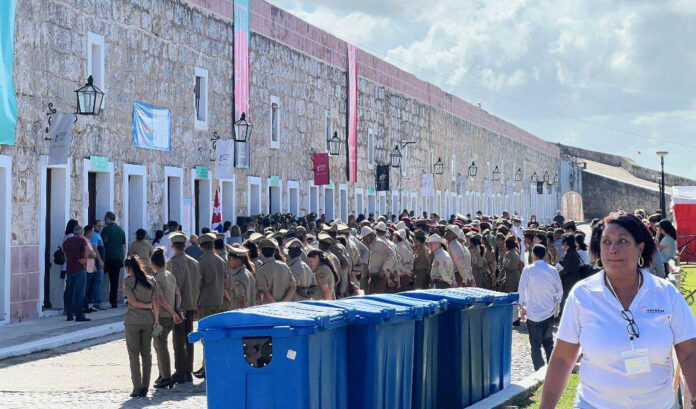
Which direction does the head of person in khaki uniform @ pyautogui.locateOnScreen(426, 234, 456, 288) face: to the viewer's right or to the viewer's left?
to the viewer's left

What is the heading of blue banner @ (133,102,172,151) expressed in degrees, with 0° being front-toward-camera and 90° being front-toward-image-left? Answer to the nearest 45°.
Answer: approximately 315°

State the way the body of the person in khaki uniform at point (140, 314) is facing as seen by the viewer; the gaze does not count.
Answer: away from the camera

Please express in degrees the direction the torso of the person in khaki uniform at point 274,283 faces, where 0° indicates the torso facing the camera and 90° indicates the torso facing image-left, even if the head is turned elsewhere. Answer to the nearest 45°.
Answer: approximately 180°

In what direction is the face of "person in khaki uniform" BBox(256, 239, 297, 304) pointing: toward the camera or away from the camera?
away from the camera

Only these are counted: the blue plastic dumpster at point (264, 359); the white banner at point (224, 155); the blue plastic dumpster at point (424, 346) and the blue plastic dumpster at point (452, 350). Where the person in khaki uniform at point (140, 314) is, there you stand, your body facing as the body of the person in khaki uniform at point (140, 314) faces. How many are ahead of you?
1

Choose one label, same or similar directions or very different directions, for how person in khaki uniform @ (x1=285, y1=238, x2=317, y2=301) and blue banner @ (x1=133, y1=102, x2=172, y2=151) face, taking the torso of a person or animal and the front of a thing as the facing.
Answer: very different directions

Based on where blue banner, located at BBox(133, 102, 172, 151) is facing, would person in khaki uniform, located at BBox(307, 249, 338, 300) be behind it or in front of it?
in front

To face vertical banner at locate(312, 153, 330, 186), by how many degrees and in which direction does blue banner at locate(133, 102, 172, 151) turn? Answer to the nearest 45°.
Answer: approximately 90° to its left
